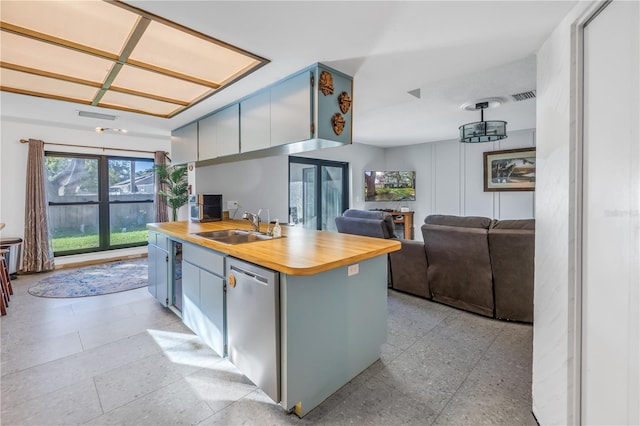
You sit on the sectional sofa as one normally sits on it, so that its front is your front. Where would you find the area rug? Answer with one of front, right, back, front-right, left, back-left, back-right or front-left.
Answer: back-left

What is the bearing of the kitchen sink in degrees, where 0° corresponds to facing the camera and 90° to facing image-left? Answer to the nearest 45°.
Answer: approximately 45°

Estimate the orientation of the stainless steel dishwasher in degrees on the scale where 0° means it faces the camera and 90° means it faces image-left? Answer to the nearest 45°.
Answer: approximately 45°

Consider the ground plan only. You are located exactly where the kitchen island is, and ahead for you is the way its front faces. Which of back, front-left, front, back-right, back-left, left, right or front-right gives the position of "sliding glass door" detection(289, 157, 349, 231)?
back-right

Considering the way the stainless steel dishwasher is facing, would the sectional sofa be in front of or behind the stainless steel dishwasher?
behind

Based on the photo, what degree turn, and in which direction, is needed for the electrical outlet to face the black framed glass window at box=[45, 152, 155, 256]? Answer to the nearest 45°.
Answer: approximately 180°

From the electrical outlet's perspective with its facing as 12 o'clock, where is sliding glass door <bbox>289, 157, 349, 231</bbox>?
The sliding glass door is roughly at 7 o'clock from the electrical outlet.

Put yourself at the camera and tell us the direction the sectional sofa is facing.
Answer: facing away from the viewer and to the right of the viewer

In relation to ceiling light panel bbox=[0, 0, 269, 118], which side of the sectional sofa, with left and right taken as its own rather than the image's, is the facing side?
back

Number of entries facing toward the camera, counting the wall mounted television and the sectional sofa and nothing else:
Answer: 1
